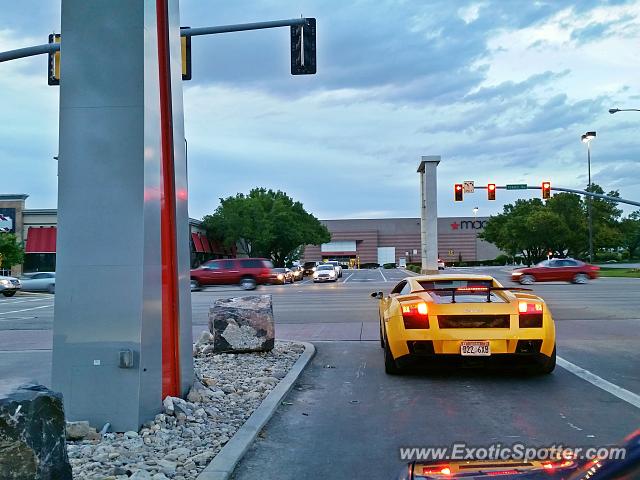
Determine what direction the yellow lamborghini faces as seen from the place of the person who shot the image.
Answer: facing away from the viewer

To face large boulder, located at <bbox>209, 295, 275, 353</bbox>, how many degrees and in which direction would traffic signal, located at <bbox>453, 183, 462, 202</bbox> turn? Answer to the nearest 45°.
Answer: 0° — it already faces it

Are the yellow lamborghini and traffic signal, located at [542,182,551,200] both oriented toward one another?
yes

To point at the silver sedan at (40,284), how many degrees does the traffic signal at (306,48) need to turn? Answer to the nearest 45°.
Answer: approximately 45° to its left

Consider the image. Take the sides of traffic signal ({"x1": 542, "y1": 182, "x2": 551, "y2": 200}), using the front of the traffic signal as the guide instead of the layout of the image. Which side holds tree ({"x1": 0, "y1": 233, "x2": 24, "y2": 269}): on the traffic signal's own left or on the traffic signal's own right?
on the traffic signal's own right

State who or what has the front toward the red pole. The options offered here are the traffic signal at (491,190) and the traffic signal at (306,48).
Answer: the traffic signal at (491,190)

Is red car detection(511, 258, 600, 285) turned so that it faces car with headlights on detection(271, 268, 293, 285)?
yes

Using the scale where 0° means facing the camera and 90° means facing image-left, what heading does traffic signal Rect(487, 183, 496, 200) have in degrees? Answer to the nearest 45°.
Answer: approximately 0°

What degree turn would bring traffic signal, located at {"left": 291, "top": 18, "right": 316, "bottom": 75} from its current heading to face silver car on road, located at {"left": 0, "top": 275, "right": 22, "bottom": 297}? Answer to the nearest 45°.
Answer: approximately 45° to its left

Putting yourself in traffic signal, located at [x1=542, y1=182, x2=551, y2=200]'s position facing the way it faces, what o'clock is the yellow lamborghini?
The yellow lamborghini is roughly at 12 o'clock from the traffic signal.
